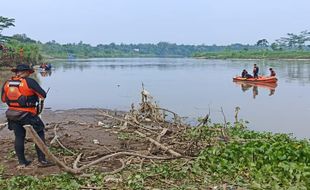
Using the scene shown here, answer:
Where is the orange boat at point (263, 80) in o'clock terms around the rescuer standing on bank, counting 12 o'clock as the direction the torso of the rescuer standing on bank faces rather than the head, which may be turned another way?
The orange boat is roughly at 12 o'clock from the rescuer standing on bank.

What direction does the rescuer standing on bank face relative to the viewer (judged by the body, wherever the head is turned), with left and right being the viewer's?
facing away from the viewer and to the right of the viewer
